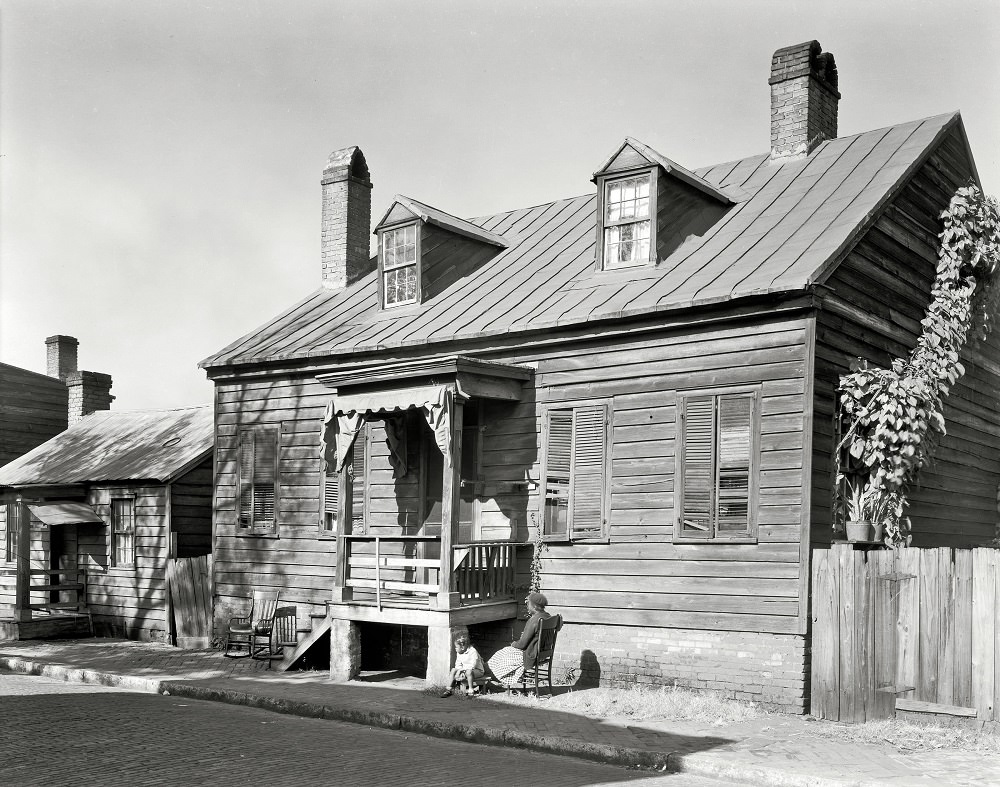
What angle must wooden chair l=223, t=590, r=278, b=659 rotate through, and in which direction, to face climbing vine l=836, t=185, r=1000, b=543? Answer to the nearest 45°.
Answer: approximately 90° to its left

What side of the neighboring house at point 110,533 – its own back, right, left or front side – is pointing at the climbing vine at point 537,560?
left

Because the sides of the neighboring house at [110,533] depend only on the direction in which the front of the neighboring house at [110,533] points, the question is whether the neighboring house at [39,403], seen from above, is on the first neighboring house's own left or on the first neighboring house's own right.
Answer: on the first neighboring house's own right

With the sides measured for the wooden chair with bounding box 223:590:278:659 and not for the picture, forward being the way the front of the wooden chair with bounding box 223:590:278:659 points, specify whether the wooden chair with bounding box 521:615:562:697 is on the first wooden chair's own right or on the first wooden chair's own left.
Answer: on the first wooden chair's own left

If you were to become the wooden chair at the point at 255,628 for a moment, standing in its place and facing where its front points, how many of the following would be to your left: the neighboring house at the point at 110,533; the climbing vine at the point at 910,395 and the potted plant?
2

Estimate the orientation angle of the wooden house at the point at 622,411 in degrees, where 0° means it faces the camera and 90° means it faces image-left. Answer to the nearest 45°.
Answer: approximately 45°
